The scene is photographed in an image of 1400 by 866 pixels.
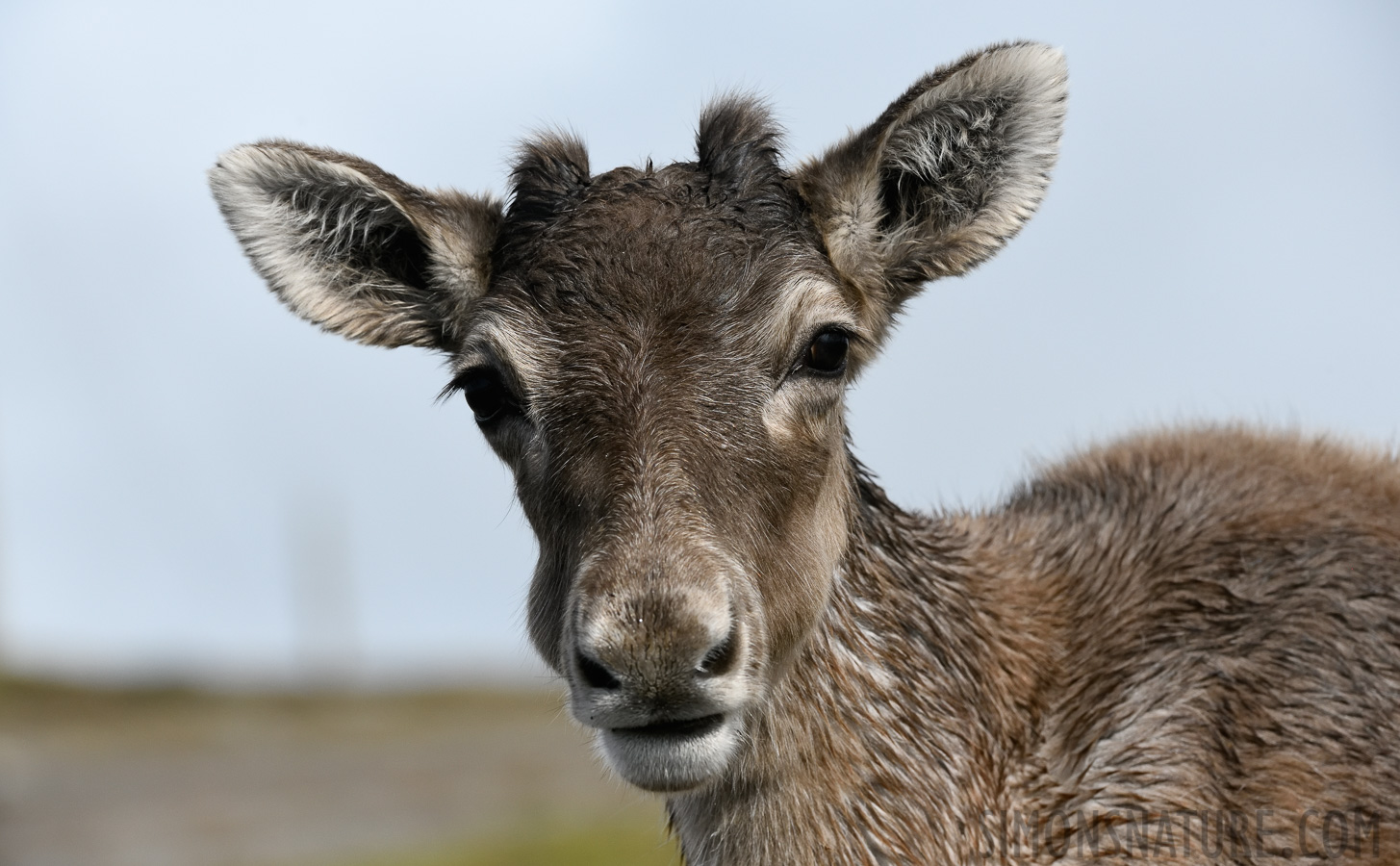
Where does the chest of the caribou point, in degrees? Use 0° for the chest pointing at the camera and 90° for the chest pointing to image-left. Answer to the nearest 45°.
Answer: approximately 45°
